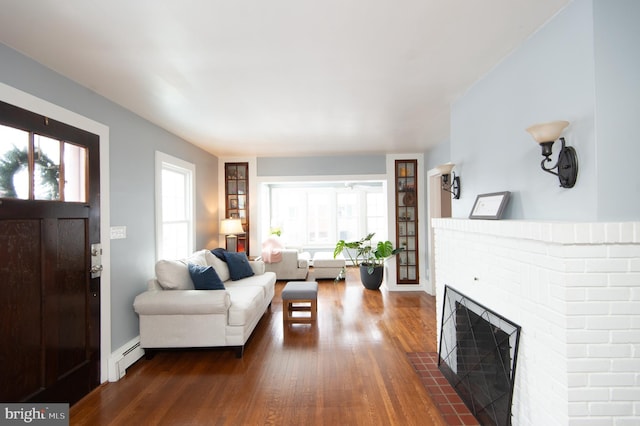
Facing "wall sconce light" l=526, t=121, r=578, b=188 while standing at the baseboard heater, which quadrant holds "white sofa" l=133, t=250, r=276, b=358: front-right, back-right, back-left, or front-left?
front-left

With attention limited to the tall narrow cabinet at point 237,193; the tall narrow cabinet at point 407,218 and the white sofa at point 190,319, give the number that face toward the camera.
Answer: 2

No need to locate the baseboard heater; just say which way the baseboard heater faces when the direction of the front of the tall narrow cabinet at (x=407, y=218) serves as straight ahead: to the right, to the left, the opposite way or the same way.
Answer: to the left

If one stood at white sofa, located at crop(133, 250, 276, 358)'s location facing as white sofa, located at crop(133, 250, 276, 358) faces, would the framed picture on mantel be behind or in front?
in front

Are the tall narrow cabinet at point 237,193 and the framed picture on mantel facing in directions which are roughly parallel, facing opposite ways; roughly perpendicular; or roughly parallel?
roughly perpendicular

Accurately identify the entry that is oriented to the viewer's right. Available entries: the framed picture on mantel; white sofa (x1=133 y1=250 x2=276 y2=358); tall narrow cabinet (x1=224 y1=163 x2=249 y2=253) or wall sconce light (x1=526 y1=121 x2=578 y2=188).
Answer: the white sofa

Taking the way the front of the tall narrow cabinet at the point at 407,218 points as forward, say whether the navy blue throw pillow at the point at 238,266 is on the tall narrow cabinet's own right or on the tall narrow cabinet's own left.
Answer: on the tall narrow cabinet's own right

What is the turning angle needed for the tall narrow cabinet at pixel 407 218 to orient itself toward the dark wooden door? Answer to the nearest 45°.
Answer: approximately 45° to its right

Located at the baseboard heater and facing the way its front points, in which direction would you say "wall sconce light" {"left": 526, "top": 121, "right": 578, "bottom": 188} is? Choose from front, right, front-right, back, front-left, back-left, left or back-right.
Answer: front

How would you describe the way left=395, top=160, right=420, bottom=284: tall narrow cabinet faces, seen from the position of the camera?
facing the viewer

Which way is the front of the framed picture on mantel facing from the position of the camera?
facing the viewer and to the left of the viewer

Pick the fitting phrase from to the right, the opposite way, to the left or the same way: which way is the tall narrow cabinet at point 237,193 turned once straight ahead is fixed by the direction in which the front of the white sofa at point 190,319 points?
to the right

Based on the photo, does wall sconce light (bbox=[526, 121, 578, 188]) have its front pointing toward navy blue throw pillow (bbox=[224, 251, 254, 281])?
no

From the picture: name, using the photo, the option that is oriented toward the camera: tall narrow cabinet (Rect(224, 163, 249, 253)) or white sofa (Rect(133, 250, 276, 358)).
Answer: the tall narrow cabinet

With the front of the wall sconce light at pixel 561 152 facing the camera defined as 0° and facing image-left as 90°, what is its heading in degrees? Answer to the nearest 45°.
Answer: approximately 45°

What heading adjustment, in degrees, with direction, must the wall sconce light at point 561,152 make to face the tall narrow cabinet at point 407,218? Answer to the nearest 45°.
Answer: approximately 90° to its right

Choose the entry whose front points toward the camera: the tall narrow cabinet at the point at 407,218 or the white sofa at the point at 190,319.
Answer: the tall narrow cabinet

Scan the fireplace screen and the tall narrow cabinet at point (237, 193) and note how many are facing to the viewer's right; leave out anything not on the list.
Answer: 0

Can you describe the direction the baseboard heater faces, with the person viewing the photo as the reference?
facing the viewer and to the right of the viewer
